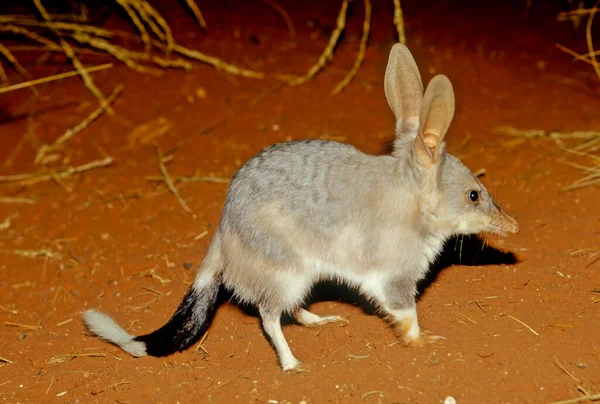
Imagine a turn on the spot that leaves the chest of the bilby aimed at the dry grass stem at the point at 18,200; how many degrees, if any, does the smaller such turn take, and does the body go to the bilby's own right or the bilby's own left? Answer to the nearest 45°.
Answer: approximately 135° to the bilby's own left

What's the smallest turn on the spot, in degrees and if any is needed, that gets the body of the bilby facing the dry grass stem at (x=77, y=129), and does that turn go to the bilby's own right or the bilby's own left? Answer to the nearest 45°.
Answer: approximately 135° to the bilby's own left

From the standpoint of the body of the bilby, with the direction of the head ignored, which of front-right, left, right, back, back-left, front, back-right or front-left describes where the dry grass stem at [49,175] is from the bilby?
back-left

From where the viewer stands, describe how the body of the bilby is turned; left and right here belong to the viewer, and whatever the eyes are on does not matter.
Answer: facing to the right of the viewer

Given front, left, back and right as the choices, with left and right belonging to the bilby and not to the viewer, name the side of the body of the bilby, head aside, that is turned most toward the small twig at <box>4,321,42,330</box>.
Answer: back

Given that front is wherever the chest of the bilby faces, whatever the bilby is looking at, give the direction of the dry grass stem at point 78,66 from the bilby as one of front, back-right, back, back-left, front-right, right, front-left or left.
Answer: back-left

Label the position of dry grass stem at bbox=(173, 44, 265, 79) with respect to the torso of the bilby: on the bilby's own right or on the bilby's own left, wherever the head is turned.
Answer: on the bilby's own left

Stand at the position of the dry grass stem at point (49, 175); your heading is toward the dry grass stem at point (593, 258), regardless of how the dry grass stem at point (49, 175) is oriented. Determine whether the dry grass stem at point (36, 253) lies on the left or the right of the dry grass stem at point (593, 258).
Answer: right

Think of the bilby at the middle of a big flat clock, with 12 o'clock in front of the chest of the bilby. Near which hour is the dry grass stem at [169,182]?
The dry grass stem is roughly at 8 o'clock from the bilby.

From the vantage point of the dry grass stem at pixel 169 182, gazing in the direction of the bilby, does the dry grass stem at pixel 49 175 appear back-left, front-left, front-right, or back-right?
back-right
